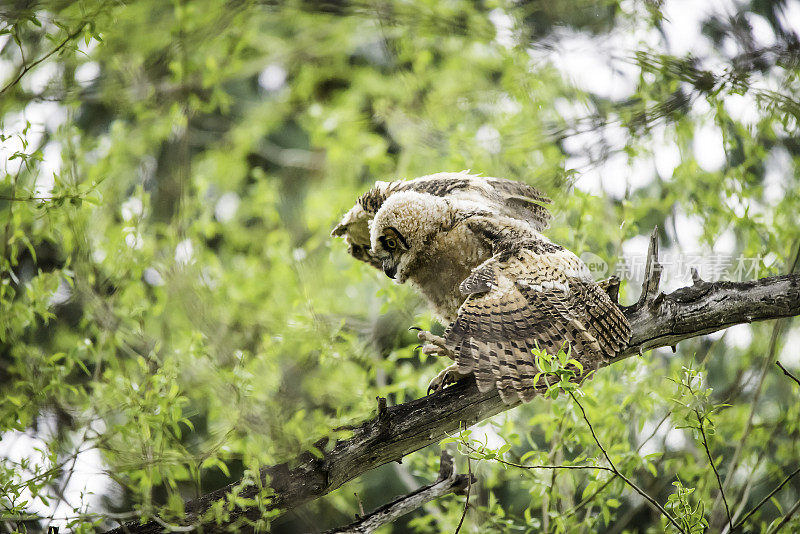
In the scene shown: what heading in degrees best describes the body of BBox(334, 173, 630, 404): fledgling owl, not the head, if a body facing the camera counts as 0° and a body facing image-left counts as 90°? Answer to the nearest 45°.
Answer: approximately 90°
